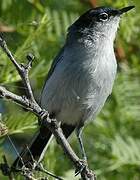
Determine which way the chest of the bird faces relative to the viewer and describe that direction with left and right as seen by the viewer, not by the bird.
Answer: facing the viewer and to the right of the viewer
